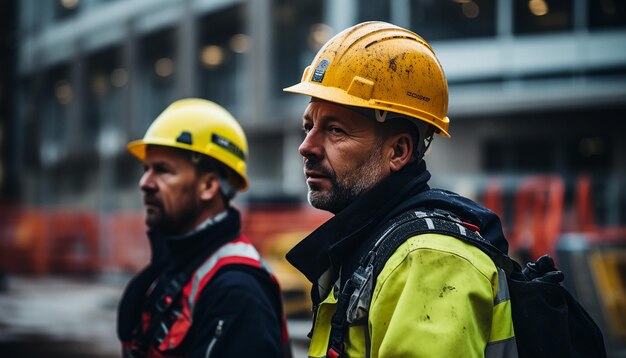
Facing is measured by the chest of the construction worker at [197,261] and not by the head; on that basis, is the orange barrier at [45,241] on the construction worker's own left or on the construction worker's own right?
on the construction worker's own right

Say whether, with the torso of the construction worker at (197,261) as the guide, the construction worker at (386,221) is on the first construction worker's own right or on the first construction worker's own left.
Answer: on the first construction worker's own left

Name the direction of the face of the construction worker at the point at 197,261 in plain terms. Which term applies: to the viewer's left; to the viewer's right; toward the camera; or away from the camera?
to the viewer's left
